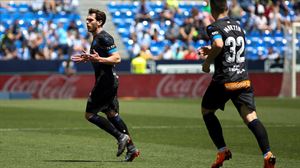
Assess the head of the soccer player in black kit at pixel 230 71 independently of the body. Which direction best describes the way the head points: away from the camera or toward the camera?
away from the camera

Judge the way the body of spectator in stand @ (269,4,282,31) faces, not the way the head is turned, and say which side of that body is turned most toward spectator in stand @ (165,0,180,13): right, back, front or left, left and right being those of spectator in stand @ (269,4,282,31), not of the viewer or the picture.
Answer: right

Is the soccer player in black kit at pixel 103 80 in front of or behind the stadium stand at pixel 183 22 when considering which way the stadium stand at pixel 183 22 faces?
in front

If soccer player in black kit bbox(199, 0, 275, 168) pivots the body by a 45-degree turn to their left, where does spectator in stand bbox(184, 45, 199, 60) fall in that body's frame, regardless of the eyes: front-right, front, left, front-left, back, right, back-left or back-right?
right
